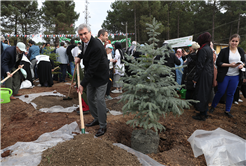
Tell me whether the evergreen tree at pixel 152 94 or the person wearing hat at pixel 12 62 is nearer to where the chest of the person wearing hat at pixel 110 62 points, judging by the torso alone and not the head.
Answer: the evergreen tree

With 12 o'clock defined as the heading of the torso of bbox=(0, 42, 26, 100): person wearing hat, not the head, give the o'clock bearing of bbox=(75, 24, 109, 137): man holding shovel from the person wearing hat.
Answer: The man holding shovel is roughly at 1 o'clock from the person wearing hat.

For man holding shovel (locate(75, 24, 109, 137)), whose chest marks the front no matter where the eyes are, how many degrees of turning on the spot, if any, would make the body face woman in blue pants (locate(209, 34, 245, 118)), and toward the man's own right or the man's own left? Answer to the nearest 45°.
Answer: approximately 135° to the man's own left

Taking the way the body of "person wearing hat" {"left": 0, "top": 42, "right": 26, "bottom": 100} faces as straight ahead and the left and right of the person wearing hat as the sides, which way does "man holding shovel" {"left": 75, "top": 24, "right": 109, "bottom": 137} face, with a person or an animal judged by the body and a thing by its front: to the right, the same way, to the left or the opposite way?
to the right

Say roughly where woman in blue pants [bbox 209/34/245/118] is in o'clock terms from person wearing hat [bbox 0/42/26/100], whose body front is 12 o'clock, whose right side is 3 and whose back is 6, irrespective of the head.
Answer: The woman in blue pants is roughly at 12 o'clock from the person wearing hat.

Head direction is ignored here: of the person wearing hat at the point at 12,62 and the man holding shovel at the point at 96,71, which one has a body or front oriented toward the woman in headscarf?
the person wearing hat

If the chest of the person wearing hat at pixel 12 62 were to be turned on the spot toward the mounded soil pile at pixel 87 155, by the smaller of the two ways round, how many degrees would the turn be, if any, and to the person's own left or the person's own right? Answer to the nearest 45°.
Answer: approximately 45° to the person's own right
